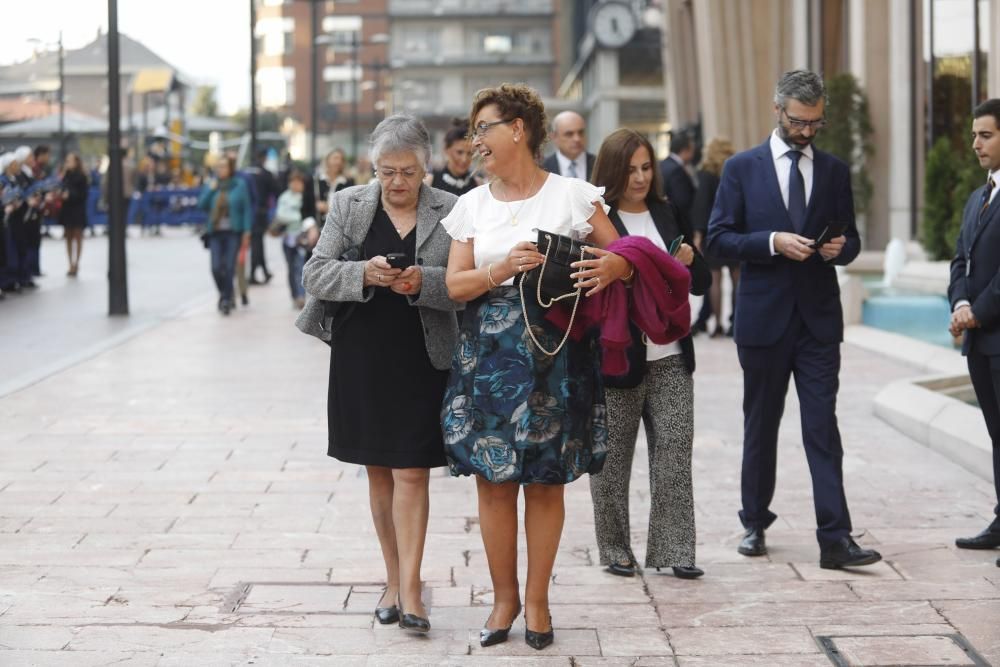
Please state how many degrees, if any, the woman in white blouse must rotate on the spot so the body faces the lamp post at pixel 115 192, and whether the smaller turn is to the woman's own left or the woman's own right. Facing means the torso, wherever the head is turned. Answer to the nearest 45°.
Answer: approximately 180°

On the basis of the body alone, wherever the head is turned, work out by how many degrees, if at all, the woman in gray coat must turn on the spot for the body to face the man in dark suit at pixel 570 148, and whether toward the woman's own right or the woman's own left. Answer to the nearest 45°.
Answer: approximately 180°

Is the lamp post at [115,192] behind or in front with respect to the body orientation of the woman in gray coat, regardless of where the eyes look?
behind

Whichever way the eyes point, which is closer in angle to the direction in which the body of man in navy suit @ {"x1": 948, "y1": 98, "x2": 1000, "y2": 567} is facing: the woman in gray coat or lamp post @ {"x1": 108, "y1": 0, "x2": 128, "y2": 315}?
the woman in gray coat

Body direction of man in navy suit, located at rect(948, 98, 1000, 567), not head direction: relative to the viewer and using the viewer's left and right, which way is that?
facing the viewer and to the left of the viewer

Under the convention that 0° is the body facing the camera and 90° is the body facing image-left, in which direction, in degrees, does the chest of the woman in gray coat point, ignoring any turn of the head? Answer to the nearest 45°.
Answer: approximately 0°

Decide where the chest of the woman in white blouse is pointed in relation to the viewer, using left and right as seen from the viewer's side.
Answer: facing the viewer

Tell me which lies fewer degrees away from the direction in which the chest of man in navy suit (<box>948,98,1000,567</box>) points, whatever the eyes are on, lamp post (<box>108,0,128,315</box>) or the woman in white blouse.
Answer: the woman in white blouse
